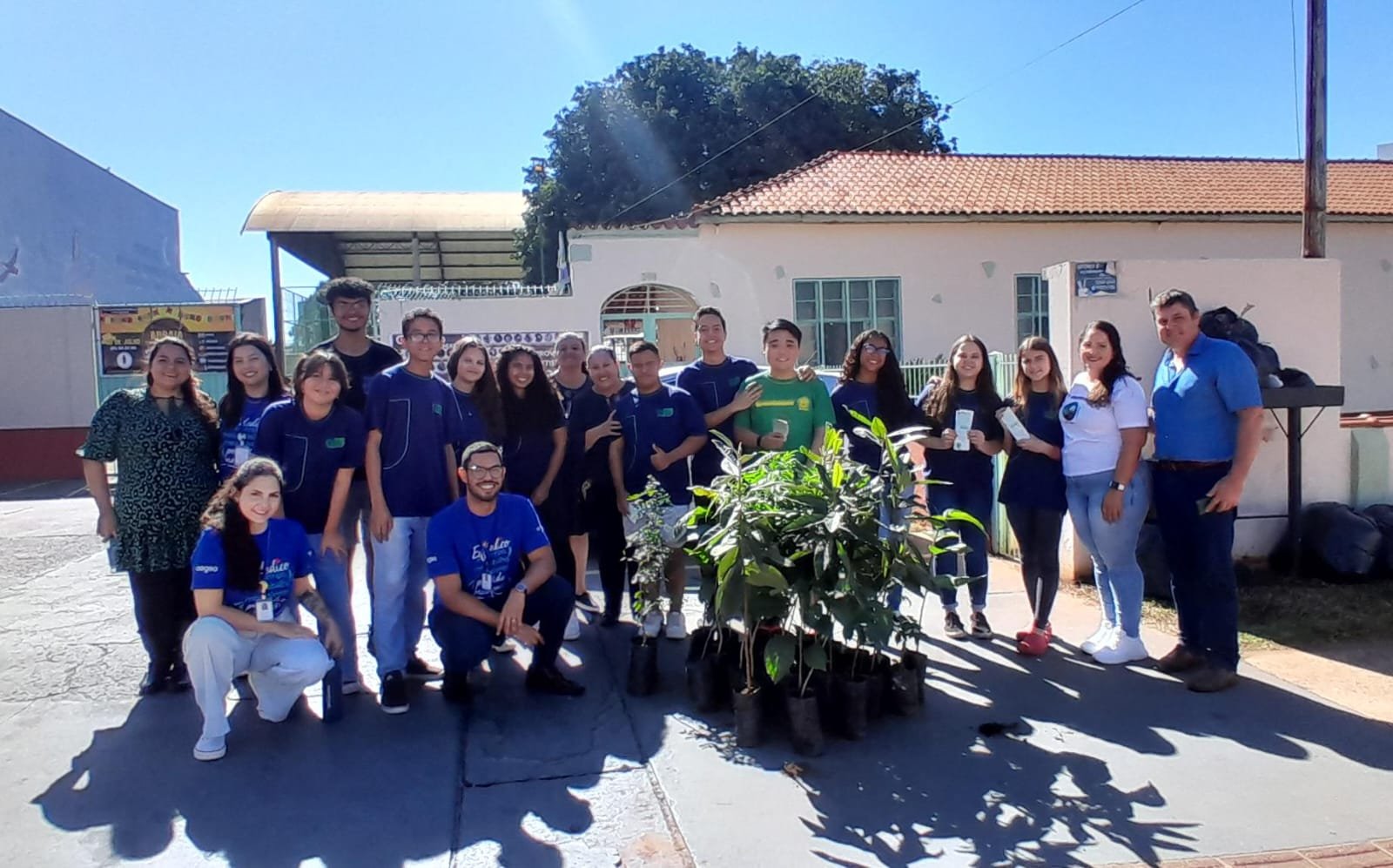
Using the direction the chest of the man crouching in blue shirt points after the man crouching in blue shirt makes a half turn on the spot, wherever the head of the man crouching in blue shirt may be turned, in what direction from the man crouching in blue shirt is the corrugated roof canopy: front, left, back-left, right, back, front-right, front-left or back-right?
front

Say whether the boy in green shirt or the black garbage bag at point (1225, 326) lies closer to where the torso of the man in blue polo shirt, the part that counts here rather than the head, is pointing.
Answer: the boy in green shirt

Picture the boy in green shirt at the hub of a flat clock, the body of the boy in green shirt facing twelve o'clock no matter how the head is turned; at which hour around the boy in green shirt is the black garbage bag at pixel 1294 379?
The black garbage bag is roughly at 8 o'clock from the boy in green shirt.

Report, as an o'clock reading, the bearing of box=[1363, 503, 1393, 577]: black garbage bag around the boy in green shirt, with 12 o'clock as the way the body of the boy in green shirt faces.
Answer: The black garbage bag is roughly at 8 o'clock from the boy in green shirt.

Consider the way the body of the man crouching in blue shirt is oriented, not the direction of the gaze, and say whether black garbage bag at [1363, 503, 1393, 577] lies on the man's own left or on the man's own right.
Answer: on the man's own left

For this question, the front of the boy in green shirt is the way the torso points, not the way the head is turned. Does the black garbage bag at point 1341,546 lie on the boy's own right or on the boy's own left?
on the boy's own left

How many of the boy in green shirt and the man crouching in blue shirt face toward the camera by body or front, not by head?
2

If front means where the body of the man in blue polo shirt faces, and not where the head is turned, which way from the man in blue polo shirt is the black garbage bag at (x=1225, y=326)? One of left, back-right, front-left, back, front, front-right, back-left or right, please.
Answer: back-right

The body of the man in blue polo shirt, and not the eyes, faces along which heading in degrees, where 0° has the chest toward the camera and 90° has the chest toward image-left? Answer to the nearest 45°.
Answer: approximately 45°
